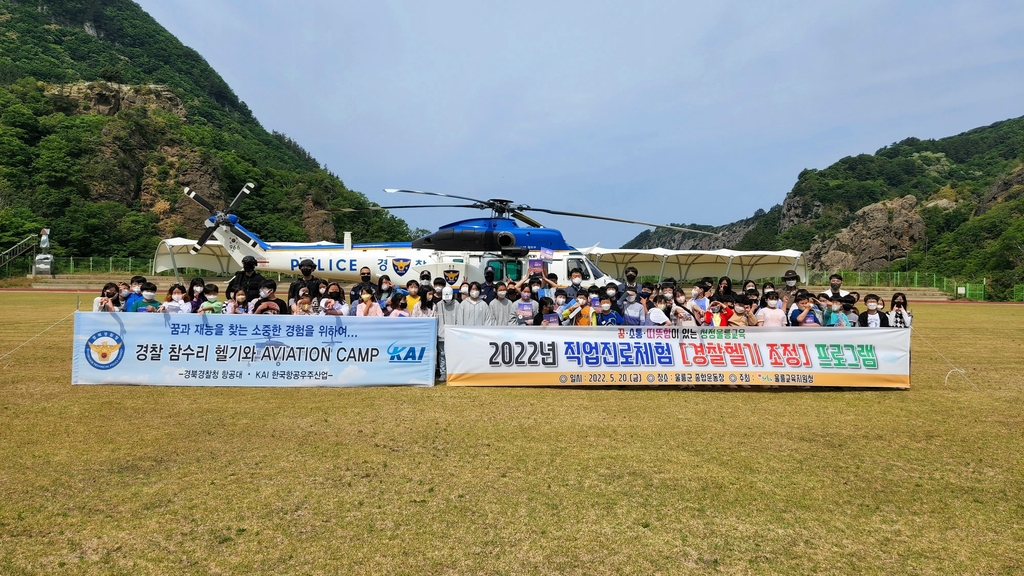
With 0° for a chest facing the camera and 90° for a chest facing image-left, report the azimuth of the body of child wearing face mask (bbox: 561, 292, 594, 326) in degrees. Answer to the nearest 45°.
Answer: approximately 0°

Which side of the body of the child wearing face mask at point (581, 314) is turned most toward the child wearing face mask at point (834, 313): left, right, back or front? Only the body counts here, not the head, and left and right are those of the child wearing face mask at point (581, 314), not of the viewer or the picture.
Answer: left

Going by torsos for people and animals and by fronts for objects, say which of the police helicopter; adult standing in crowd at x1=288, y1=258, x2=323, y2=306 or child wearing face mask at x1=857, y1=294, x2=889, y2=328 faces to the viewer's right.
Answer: the police helicopter

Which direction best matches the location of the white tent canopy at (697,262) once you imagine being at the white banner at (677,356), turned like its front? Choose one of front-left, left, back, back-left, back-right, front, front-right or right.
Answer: back

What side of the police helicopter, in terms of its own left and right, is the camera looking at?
right

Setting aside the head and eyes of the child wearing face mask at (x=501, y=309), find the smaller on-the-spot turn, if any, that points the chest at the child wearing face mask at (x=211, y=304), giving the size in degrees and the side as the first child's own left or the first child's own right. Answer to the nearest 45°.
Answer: approximately 90° to the first child's own right

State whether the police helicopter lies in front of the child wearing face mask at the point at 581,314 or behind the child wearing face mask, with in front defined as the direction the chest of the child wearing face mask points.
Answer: behind

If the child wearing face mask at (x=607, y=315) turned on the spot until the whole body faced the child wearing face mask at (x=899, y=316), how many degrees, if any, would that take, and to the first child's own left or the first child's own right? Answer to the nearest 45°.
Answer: approximately 90° to the first child's own left
